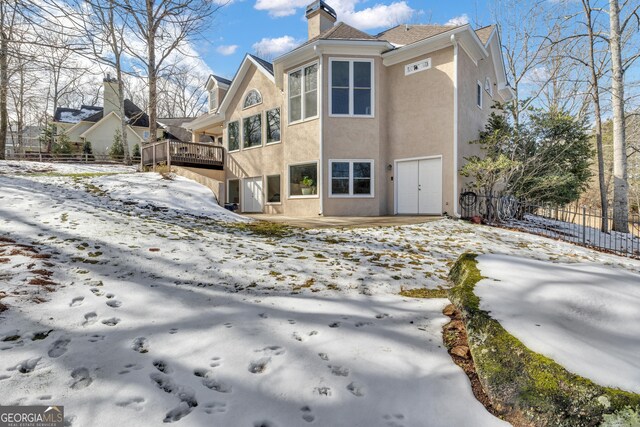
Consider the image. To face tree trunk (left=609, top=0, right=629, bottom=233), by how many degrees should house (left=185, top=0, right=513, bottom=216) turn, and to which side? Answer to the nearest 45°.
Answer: approximately 45° to its right

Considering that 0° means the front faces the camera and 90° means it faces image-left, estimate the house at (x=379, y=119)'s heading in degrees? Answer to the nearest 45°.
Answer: approximately 225°

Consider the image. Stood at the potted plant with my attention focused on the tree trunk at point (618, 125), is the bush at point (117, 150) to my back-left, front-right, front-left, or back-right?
back-left

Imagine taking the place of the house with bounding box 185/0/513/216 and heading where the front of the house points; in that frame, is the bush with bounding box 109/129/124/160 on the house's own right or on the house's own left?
on the house's own left

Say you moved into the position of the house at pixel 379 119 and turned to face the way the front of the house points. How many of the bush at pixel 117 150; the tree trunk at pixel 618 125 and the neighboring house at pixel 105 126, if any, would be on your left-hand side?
2

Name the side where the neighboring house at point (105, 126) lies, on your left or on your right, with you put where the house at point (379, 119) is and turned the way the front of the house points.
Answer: on your left
